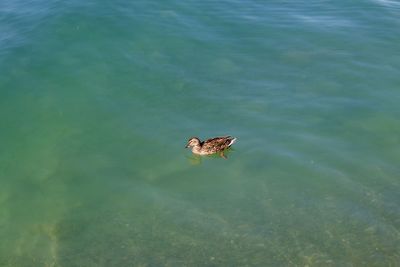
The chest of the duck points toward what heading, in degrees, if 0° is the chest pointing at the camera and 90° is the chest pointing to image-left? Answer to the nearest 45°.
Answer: approximately 90°
